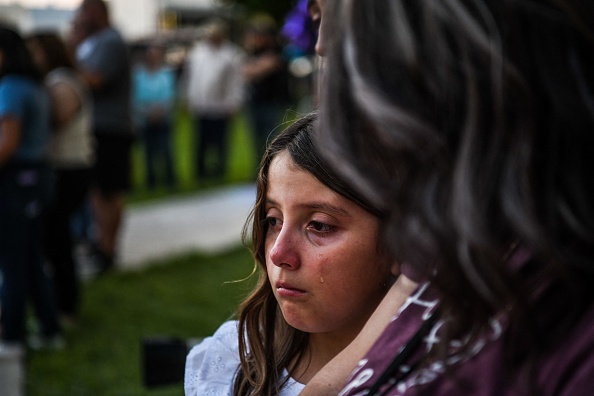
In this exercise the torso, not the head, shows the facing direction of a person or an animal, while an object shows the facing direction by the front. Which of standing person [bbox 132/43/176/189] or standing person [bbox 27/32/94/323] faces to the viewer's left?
standing person [bbox 27/32/94/323]

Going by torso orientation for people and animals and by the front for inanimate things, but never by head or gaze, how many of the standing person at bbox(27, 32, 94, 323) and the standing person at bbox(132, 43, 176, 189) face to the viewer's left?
1

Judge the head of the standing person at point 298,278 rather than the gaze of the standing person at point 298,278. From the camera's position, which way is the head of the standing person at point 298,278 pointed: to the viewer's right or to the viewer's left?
to the viewer's left

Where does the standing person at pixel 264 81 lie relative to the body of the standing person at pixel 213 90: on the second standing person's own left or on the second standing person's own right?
on the second standing person's own left

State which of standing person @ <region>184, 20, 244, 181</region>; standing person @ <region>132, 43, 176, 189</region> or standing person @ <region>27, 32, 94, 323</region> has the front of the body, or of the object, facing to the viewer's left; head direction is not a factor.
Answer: standing person @ <region>27, 32, 94, 323</region>

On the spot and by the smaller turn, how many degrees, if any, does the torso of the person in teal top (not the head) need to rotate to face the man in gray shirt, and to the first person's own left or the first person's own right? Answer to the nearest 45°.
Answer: approximately 45° to the first person's own right

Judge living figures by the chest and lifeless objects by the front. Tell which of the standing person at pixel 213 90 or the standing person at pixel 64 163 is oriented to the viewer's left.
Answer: the standing person at pixel 64 163

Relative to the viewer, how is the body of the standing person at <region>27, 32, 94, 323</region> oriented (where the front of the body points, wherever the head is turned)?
to the viewer's left

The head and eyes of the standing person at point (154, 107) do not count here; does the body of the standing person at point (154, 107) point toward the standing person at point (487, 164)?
yes
